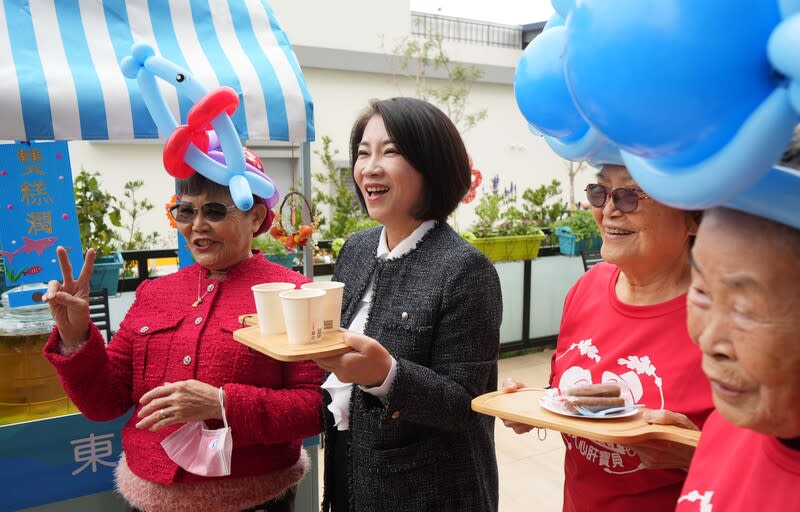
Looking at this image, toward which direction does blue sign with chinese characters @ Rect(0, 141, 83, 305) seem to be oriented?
toward the camera

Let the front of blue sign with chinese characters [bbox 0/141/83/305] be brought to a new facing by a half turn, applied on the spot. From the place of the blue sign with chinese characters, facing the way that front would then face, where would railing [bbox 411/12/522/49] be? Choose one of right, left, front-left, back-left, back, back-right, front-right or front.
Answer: front-right

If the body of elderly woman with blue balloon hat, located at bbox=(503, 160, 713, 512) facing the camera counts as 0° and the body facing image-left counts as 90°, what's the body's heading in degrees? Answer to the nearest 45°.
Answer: approximately 45°

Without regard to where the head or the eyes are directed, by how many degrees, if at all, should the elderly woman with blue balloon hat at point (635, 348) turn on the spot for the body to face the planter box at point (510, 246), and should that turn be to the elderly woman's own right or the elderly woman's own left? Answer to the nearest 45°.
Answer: approximately 135° to the elderly woman's own right

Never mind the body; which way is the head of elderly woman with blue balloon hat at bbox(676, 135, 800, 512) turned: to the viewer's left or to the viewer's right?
to the viewer's left

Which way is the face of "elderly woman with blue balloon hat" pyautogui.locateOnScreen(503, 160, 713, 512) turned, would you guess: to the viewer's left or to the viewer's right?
to the viewer's left

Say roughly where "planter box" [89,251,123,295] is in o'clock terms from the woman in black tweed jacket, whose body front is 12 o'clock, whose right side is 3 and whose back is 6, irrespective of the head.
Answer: The planter box is roughly at 3 o'clock from the woman in black tweed jacket.
